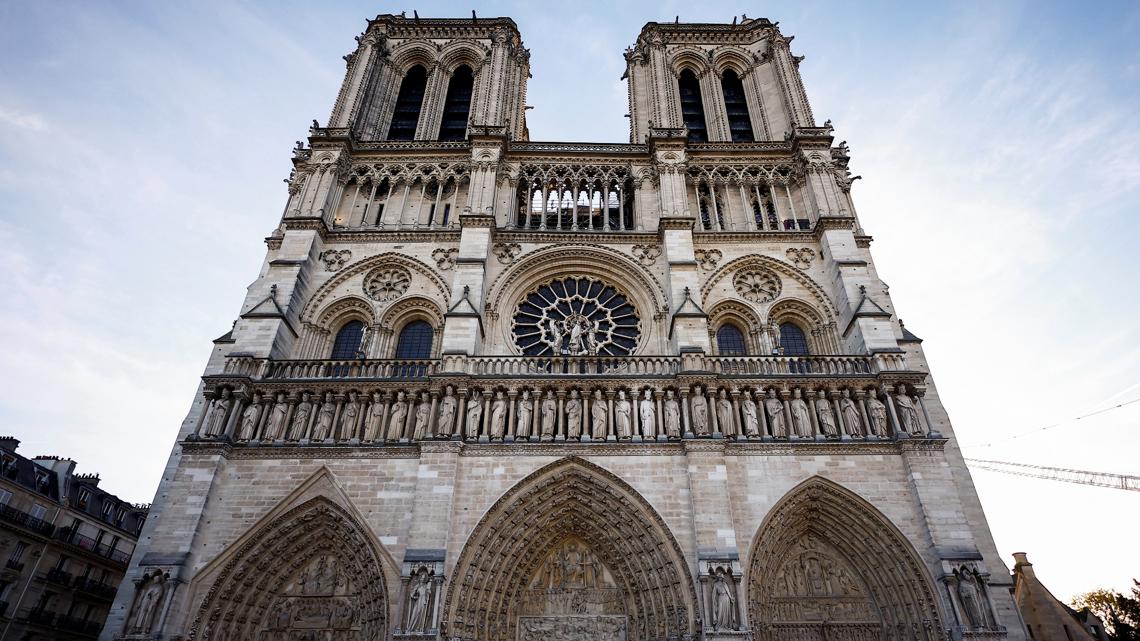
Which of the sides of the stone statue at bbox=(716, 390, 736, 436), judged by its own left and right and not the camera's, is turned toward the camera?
front

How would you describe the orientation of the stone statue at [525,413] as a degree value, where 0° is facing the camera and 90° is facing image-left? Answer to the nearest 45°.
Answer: approximately 0°

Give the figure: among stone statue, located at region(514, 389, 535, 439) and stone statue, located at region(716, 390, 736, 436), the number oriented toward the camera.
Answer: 2

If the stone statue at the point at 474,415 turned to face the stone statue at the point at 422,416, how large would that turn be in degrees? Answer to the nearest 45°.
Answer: approximately 90° to its right

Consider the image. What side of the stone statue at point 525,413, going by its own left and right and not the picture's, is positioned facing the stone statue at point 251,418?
right

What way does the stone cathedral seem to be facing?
toward the camera

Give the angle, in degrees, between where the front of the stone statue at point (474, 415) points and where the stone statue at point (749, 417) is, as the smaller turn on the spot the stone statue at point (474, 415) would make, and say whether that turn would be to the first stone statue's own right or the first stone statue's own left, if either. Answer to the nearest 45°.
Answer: approximately 90° to the first stone statue's own left

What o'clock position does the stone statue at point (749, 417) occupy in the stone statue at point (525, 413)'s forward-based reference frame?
the stone statue at point (749, 417) is roughly at 9 o'clock from the stone statue at point (525, 413).

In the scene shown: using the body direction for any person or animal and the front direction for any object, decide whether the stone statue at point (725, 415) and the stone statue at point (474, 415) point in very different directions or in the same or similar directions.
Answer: same or similar directions

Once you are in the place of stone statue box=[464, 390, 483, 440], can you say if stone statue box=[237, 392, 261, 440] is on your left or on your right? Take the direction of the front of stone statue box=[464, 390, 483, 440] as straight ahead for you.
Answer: on your right

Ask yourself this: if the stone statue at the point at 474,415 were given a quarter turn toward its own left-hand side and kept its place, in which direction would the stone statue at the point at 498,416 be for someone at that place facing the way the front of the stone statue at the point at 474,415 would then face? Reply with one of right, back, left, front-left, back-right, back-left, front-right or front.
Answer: front

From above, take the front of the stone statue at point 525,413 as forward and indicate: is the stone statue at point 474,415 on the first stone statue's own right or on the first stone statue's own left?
on the first stone statue's own right

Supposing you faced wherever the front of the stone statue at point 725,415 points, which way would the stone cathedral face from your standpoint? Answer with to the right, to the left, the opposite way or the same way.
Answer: the same way

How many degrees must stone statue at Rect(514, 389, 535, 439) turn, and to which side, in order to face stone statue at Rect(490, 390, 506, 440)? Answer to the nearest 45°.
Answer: approximately 90° to its right

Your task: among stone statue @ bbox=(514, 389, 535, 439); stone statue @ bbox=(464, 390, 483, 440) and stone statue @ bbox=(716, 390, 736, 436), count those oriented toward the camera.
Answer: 3

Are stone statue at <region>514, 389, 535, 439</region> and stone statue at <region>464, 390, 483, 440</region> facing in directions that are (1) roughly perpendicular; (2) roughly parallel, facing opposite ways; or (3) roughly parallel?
roughly parallel
